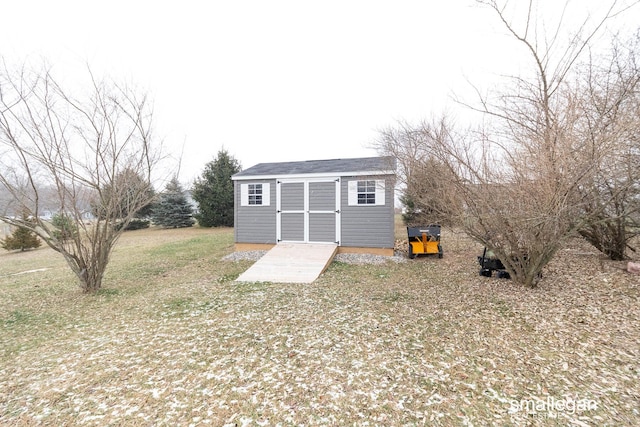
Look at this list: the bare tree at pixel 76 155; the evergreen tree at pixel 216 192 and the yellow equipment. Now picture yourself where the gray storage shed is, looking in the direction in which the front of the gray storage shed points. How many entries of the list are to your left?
1

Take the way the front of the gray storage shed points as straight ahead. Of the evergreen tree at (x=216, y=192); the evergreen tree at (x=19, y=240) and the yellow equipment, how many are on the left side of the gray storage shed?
1

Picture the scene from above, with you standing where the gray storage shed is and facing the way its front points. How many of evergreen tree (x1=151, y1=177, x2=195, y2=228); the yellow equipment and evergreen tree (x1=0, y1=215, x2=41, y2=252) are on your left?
1

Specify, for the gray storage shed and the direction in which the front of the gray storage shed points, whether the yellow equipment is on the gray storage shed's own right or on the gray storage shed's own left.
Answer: on the gray storage shed's own left

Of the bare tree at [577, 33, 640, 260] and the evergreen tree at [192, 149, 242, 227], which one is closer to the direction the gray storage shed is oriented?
the bare tree

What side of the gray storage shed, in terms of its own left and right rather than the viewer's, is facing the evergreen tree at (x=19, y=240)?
right

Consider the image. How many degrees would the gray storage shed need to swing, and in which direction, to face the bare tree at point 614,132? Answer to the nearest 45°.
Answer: approximately 45° to its left

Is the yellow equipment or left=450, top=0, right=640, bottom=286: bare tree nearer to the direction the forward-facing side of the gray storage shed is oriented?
the bare tree

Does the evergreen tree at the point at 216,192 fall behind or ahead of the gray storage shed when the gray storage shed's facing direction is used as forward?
behind

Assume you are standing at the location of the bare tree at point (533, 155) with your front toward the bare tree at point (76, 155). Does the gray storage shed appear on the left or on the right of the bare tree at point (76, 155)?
right

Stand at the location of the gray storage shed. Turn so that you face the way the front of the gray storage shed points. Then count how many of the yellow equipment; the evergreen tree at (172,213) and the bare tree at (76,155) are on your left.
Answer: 1

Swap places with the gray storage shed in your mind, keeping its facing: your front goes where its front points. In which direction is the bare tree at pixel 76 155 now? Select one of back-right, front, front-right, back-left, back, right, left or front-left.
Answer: front-right

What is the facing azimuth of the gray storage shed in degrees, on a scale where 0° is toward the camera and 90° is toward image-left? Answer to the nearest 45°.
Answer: approximately 0°
